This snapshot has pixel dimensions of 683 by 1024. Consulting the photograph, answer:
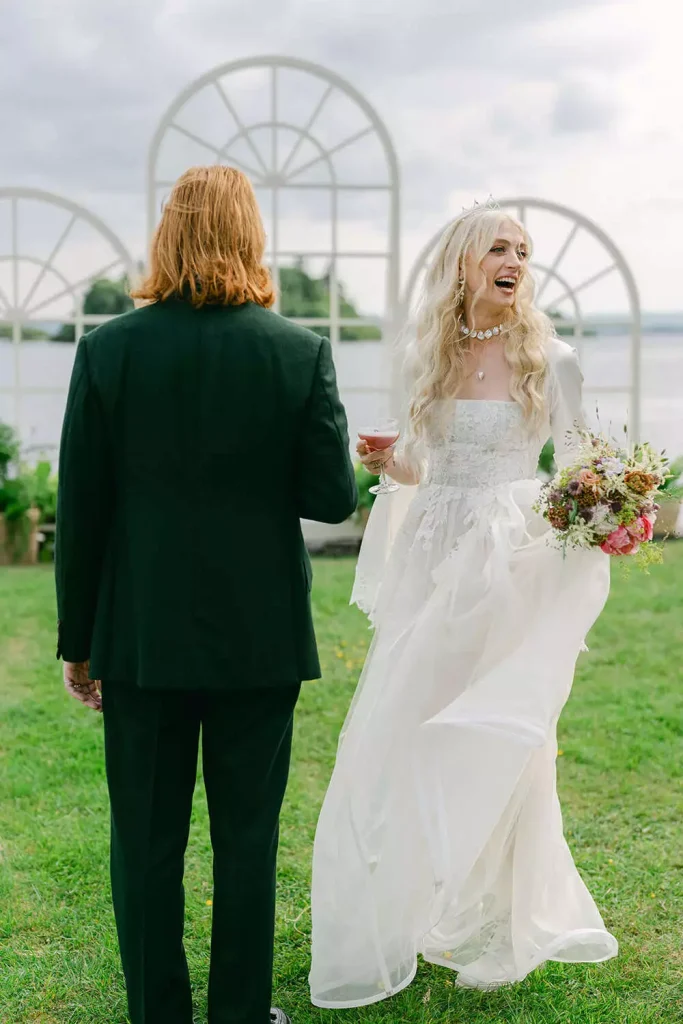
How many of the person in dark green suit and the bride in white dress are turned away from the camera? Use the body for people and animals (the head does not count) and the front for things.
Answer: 1

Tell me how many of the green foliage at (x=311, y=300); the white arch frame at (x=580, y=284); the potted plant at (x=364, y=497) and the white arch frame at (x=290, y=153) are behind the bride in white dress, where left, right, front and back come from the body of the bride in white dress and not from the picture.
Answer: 4

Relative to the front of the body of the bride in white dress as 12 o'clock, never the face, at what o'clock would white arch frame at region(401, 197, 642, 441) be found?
The white arch frame is roughly at 6 o'clock from the bride in white dress.

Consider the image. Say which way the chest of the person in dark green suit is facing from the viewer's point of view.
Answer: away from the camera

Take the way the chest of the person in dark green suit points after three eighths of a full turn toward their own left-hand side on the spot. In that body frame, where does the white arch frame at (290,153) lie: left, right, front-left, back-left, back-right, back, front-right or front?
back-right

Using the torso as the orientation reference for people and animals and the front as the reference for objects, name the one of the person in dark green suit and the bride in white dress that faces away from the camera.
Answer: the person in dark green suit

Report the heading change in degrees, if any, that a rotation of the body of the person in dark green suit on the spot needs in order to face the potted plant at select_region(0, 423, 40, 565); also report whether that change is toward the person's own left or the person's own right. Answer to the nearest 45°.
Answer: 0° — they already face it

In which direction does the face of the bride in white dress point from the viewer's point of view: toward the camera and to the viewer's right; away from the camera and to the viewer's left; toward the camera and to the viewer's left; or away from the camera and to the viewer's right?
toward the camera and to the viewer's right

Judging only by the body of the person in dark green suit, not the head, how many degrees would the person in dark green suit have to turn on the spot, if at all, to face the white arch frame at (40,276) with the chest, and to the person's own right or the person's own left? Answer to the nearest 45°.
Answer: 0° — they already face it

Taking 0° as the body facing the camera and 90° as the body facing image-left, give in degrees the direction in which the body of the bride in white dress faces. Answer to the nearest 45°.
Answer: approximately 0°

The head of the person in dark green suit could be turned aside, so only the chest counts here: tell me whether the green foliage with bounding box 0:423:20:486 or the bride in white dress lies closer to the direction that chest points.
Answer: the green foliage

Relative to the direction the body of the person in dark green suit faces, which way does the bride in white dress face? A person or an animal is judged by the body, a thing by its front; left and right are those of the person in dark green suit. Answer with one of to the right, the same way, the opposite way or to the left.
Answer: the opposite way
